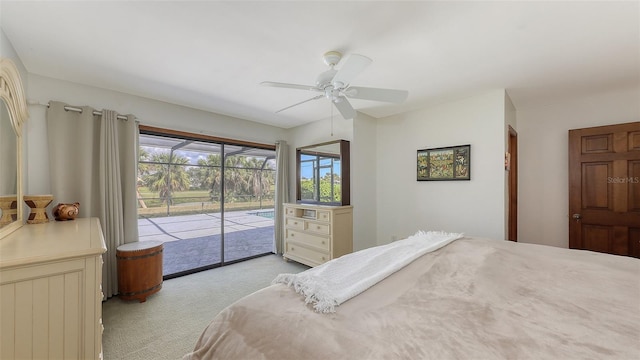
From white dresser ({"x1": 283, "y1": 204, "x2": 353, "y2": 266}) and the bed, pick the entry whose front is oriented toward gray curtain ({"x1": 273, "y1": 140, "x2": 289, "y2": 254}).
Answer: the bed

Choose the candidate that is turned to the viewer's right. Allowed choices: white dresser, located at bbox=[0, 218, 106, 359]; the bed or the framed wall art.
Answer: the white dresser

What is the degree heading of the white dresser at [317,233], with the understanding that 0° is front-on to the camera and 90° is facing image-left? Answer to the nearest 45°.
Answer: approximately 45°

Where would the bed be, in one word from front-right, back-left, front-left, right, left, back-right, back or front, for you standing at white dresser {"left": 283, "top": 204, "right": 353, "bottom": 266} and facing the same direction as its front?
front-left

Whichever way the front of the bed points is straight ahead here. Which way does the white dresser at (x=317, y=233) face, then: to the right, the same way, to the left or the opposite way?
to the left

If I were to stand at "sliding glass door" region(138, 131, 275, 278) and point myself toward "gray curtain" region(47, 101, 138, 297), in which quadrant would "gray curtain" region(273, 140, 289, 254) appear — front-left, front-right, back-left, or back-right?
back-left

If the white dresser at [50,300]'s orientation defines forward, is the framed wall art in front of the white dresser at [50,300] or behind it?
in front

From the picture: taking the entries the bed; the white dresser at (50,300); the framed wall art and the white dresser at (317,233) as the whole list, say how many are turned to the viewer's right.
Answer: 1

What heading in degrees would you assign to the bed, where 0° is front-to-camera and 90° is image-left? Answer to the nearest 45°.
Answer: approximately 135°

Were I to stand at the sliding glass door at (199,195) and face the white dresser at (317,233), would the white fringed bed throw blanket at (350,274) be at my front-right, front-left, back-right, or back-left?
front-right

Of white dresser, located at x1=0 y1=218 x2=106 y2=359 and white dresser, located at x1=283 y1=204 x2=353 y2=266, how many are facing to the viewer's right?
1

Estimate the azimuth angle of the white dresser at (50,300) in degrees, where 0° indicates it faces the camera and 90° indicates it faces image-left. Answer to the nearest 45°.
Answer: approximately 270°

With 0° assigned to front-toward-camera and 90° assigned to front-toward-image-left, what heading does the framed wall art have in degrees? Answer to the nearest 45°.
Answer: approximately 45°

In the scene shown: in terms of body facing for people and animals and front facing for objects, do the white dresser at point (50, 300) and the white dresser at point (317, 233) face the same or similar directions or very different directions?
very different directions

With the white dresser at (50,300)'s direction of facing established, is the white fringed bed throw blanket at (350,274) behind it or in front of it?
in front
